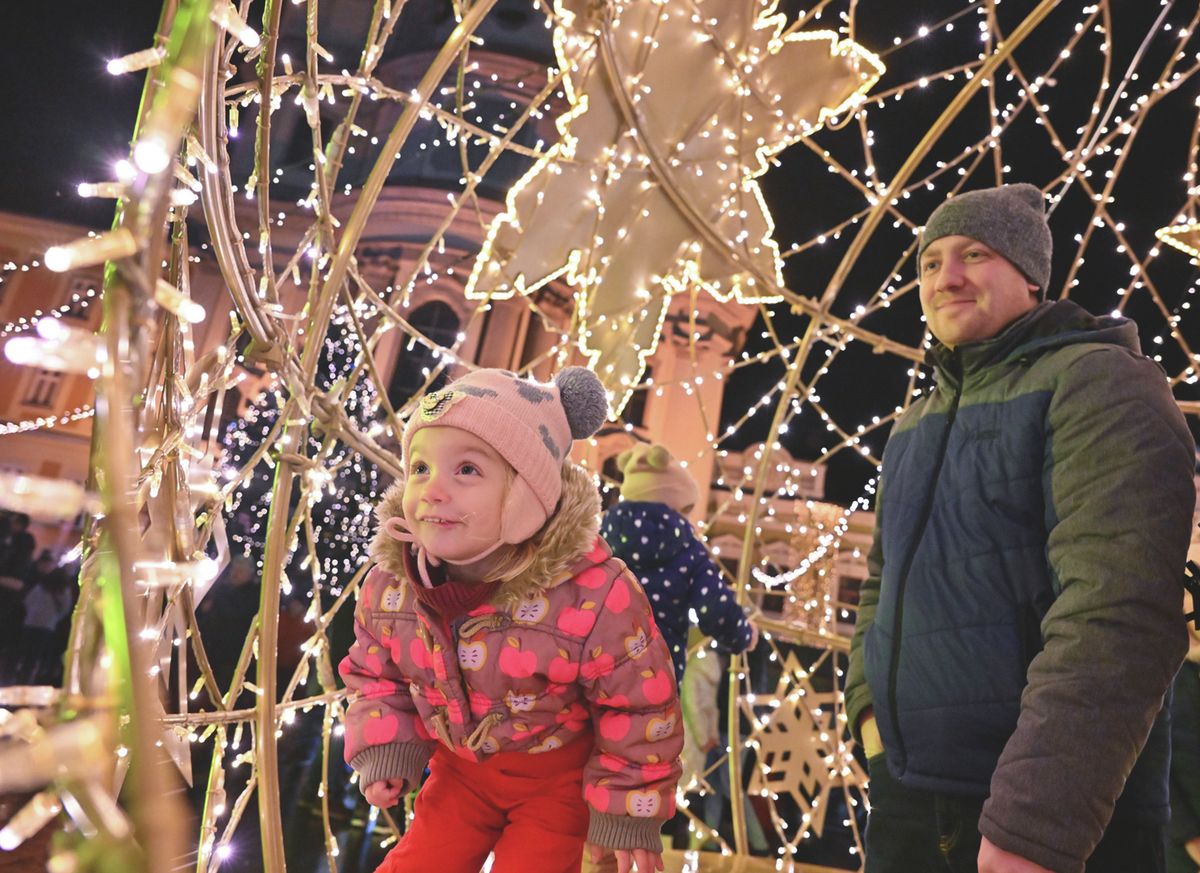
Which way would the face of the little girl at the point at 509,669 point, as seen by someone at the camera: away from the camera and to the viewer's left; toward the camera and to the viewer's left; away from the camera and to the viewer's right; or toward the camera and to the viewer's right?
toward the camera and to the viewer's left

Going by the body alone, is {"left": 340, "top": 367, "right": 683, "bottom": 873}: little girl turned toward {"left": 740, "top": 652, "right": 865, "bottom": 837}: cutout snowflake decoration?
no

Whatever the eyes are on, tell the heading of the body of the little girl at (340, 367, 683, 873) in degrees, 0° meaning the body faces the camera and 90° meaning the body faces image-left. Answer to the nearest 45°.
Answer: approximately 45°

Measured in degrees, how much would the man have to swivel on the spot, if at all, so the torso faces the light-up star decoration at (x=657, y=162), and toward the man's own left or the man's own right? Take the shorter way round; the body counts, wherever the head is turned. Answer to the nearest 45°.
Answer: approximately 90° to the man's own right

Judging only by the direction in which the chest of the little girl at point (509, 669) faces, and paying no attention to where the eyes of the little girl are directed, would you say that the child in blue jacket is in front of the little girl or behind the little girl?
behind

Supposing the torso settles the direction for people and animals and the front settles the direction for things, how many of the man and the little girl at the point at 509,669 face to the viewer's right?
0

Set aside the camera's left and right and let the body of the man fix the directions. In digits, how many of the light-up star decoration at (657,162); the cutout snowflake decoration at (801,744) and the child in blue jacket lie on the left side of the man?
0

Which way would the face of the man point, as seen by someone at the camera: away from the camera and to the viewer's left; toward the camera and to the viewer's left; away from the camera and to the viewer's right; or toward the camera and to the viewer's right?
toward the camera and to the viewer's left

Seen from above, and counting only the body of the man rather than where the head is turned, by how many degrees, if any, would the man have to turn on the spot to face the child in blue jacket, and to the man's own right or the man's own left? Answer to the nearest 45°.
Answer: approximately 90° to the man's own right

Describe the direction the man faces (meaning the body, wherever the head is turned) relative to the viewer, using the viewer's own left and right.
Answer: facing the viewer and to the left of the viewer
